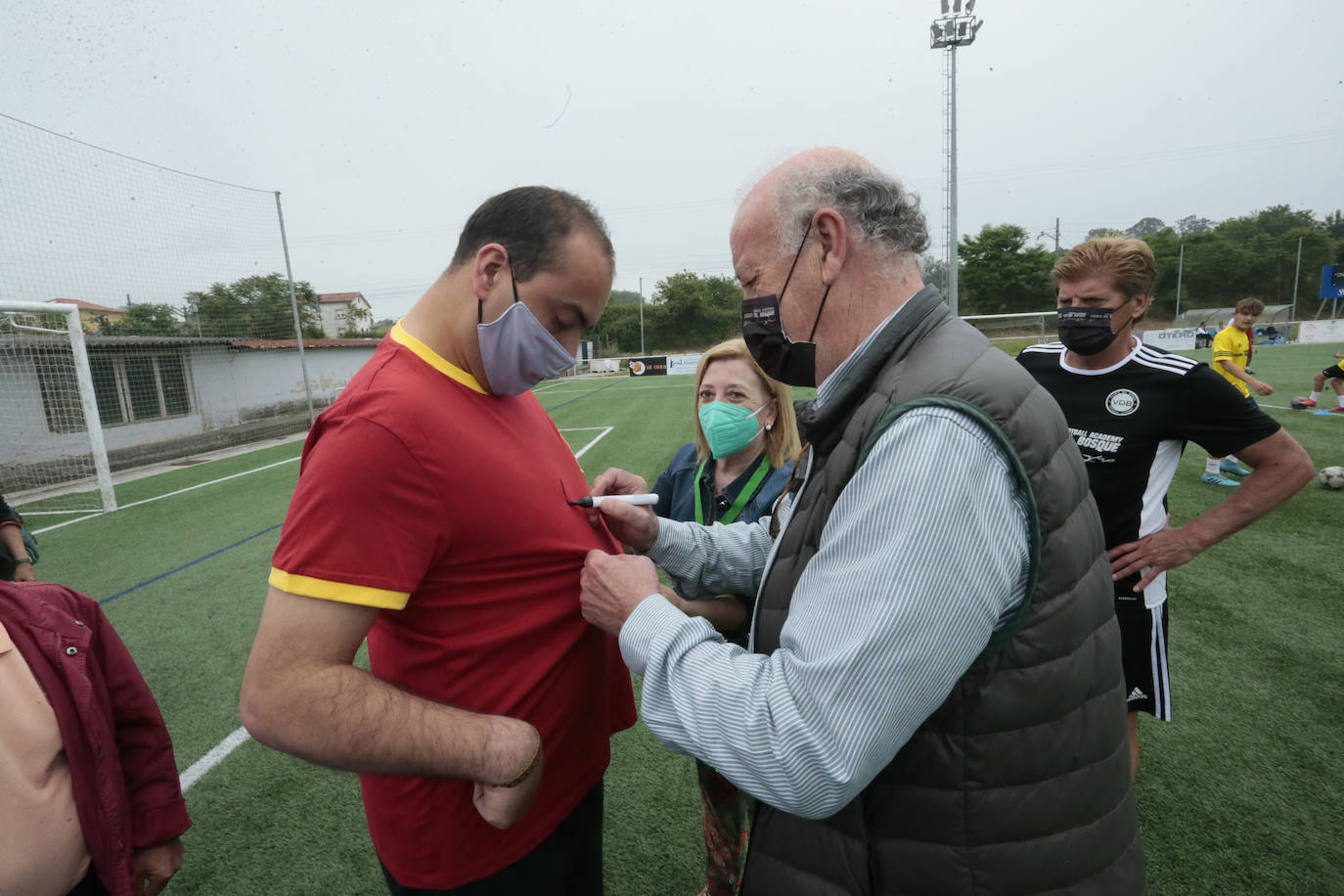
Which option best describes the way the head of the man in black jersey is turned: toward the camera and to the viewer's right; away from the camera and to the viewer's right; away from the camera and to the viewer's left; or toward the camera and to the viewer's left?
toward the camera and to the viewer's left

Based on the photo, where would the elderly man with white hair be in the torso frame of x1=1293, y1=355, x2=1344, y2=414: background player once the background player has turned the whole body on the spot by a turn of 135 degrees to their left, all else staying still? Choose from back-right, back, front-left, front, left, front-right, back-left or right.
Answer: front-right

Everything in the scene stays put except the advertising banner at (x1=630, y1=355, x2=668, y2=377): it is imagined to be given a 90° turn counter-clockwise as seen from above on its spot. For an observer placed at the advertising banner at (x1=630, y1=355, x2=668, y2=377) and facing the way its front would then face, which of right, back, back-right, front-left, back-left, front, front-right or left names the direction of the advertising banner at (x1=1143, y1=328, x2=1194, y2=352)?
front

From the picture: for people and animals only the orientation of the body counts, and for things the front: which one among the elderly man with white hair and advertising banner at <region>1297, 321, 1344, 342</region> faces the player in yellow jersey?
the advertising banner

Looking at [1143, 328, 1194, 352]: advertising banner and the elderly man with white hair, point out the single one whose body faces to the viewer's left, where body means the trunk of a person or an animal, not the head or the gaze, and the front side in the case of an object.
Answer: the elderly man with white hair

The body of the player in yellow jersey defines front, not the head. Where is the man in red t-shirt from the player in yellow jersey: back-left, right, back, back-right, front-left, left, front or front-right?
front-right

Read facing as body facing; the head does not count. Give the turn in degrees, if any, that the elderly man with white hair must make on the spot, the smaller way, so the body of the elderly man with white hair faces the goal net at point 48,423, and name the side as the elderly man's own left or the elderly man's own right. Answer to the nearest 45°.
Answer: approximately 45° to the elderly man's own right

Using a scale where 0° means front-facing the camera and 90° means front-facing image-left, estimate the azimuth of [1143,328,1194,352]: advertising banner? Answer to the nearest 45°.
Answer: approximately 0°

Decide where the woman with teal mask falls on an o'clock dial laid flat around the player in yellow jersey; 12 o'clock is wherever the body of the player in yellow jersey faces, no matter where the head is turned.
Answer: The woman with teal mask is roughly at 2 o'clock from the player in yellow jersey.

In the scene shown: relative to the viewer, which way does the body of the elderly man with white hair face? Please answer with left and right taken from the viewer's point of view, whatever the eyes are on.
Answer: facing to the left of the viewer

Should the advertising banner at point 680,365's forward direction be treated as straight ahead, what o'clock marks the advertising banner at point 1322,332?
the advertising banner at point 1322,332 is roughly at 9 o'clock from the advertising banner at point 680,365.

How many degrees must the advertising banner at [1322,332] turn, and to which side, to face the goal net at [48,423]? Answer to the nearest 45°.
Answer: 0° — it already faces it

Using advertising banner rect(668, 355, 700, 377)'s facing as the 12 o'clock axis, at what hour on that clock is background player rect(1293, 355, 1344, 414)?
The background player is roughly at 11 o'clock from the advertising banner.

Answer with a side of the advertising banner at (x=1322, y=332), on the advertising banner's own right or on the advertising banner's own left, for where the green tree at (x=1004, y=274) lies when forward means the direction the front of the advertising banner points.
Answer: on the advertising banner's own right
